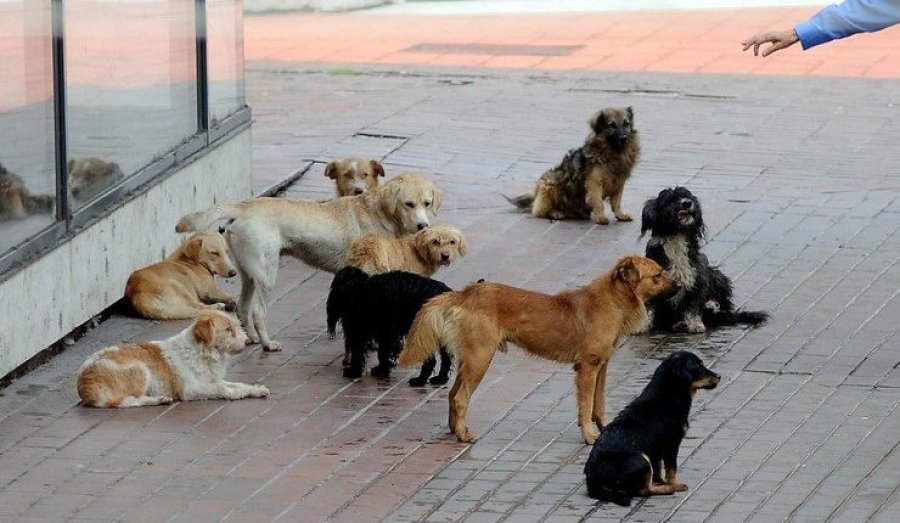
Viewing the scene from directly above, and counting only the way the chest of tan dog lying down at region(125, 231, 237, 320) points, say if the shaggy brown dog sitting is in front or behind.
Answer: in front

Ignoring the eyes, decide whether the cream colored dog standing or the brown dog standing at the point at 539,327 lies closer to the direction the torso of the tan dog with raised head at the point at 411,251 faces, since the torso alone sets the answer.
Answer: the brown dog standing

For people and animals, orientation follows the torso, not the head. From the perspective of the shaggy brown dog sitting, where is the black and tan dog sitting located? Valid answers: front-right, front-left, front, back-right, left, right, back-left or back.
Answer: front-right

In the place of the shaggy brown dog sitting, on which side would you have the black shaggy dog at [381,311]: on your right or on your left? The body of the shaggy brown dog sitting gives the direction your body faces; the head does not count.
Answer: on your right

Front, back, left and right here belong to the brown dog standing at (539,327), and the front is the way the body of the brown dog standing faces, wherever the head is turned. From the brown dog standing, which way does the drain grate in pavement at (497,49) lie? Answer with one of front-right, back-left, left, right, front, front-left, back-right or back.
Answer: left

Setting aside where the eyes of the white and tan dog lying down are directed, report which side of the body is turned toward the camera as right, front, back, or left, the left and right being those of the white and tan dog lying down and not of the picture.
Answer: right

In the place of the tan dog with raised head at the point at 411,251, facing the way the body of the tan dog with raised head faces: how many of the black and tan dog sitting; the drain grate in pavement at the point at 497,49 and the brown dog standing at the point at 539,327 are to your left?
1

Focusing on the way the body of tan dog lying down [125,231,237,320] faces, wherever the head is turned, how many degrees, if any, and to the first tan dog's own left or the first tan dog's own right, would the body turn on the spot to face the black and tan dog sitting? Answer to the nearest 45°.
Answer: approximately 45° to the first tan dog's own right

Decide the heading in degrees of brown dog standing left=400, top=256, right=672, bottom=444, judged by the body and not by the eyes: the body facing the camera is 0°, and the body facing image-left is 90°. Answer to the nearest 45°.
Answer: approximately 270°

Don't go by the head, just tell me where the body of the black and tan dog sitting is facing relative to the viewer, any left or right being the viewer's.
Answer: facing to the right of the viewer

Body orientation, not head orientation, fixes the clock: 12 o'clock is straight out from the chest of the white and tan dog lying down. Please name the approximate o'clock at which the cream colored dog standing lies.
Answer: The cream colored dog standing is roughly at 10 o'clock from the white and tan dog lying down.
